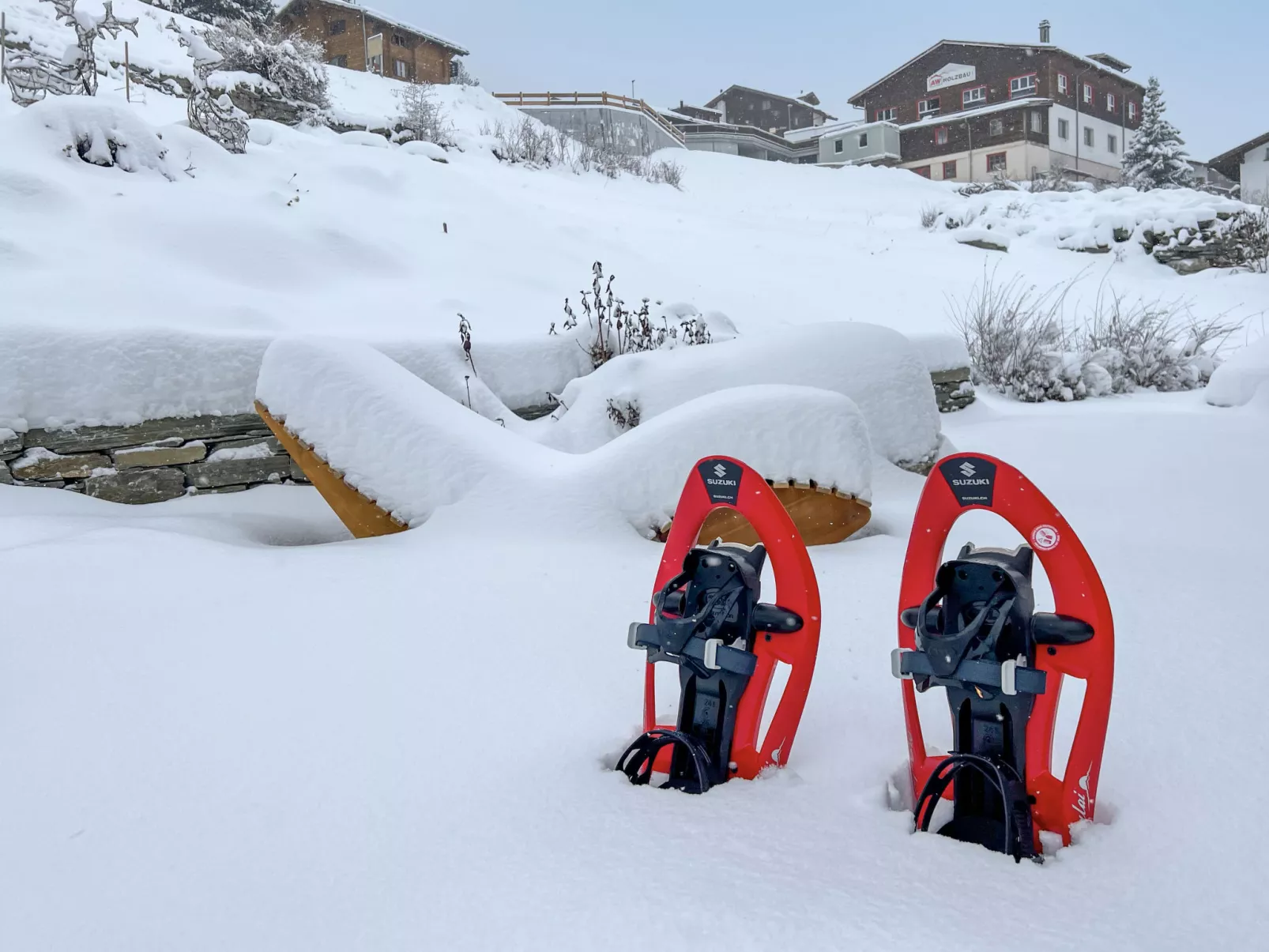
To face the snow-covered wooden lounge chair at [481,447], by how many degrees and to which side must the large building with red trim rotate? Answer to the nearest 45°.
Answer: approximately 45° to its left

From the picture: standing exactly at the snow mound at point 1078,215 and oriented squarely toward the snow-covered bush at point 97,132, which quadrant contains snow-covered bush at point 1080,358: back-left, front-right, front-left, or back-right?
front-left

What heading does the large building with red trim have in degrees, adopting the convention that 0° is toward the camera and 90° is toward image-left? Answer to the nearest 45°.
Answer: approximately 45°

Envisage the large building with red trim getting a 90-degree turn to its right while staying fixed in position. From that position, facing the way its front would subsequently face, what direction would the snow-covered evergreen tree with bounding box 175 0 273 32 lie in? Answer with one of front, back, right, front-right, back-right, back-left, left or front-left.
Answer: left

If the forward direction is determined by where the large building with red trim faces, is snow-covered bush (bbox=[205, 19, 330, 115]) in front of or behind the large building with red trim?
in front

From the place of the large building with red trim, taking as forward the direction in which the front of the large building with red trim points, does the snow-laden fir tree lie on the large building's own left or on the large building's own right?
on the large building's own left

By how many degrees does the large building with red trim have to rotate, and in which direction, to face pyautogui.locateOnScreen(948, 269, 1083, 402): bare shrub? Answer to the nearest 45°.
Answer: approximately 45° to its left

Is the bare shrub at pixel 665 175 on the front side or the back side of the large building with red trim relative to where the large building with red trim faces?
on the front side

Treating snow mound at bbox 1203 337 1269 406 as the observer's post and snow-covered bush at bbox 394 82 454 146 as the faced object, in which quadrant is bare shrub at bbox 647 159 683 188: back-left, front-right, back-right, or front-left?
front-right

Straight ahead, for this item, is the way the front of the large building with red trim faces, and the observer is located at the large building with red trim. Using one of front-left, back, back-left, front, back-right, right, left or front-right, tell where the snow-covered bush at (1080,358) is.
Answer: front-left

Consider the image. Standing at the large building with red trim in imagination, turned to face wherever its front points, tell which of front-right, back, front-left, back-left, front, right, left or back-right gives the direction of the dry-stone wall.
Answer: front-left
